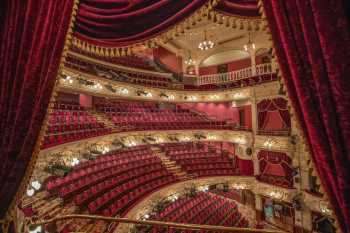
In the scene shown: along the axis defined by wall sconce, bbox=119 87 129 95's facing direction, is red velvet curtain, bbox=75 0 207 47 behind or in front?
in front

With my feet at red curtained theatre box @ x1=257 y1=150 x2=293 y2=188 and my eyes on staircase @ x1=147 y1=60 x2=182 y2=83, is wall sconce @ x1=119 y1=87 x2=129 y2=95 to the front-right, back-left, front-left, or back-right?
front-left

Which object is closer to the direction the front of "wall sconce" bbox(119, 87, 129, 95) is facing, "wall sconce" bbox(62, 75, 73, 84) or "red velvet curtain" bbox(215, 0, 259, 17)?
the red velvet curtain

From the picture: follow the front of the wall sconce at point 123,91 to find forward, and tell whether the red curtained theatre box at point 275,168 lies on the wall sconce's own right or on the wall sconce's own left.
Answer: on the wall sconce's own left

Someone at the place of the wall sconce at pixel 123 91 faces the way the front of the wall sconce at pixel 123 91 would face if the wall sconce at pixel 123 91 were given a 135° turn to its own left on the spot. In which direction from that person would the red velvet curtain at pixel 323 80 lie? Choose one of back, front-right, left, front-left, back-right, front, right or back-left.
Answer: back-right

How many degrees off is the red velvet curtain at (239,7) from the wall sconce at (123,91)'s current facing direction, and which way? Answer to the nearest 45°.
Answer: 0° — it already faces it

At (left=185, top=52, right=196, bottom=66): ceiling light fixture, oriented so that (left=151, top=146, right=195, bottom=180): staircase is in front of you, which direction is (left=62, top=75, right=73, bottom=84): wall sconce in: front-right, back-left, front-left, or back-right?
front-right

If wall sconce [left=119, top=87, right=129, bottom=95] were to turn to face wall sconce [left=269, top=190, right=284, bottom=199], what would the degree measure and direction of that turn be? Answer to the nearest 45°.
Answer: approximately 45° to its left

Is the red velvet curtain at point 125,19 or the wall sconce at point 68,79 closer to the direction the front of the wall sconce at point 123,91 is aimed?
the red velvet curtain

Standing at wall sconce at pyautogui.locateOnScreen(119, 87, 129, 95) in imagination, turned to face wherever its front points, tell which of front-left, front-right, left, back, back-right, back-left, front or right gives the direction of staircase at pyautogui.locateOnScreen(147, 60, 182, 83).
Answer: back-left

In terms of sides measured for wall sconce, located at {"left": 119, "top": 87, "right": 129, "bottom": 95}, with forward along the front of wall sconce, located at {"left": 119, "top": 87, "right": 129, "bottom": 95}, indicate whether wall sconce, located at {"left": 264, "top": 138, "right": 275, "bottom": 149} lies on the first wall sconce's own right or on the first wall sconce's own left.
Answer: on the first wall sconce's own left

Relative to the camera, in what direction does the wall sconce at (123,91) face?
facing the viewer

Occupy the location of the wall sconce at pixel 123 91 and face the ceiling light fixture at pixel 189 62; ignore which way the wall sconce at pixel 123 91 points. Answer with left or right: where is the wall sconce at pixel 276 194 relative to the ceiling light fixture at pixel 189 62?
right

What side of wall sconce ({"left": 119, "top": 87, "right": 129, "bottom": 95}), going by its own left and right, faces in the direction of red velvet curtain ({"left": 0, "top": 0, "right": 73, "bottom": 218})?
front

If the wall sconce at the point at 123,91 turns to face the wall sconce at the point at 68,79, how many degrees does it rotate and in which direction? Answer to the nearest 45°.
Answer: approximately 45° to its right
